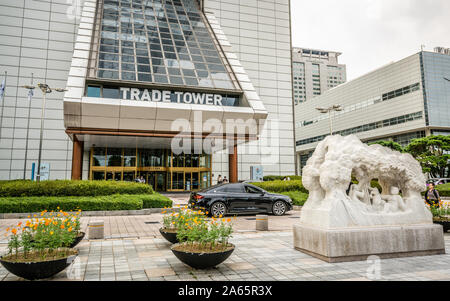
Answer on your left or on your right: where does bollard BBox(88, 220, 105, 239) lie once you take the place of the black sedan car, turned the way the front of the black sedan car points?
on your right

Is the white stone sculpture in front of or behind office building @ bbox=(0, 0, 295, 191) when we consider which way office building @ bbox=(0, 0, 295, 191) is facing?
in front

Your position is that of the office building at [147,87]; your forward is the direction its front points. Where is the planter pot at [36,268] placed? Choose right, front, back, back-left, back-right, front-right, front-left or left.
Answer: front

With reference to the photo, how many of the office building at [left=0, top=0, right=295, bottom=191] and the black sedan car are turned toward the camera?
1

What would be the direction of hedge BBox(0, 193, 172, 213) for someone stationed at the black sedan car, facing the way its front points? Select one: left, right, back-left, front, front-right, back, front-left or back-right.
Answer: back

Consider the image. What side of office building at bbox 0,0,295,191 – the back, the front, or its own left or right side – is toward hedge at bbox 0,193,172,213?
front

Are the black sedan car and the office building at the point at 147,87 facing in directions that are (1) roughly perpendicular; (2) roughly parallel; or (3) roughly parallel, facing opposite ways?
roughly perpendicular

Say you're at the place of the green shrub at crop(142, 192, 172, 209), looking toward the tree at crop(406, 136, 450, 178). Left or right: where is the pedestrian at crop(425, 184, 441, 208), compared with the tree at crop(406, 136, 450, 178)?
right

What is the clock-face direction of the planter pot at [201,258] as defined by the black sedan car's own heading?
The planter pot is roughly at 3 o'clock from the black sedan car.

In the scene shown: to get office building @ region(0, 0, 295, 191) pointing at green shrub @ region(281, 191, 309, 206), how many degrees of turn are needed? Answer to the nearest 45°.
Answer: approximately 45° to its left

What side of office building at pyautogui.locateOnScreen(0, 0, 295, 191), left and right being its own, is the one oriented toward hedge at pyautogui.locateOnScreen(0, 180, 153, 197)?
front

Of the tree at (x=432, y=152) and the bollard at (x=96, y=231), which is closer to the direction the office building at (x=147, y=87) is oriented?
the bollard

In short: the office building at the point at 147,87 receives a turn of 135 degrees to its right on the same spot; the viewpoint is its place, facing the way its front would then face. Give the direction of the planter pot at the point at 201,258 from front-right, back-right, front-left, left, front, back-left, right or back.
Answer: back-left

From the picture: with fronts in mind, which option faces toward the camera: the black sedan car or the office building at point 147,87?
the office building

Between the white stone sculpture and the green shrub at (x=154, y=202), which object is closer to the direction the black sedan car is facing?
the white stone sculpture

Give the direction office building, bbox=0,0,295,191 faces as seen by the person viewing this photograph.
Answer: facing the viewer

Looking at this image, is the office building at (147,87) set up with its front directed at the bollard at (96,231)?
yes
